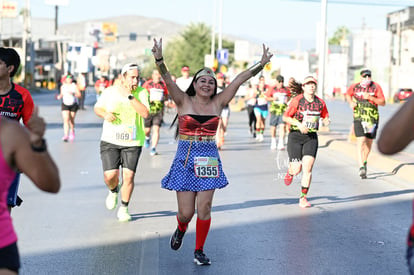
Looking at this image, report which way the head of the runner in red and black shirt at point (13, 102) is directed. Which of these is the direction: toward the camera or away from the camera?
toward the camera

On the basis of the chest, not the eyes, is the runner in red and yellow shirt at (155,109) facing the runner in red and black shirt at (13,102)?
yes

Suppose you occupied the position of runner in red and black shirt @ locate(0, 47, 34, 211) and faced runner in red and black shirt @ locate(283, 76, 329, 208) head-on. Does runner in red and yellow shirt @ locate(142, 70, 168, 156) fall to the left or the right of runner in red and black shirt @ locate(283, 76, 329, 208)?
left

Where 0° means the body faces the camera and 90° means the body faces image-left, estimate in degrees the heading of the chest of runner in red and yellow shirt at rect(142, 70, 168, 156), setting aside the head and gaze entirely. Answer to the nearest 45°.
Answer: approximately 0°
